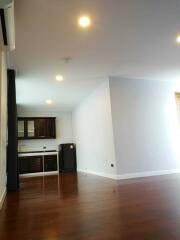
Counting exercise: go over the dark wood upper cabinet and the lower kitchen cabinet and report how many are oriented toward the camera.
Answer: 2

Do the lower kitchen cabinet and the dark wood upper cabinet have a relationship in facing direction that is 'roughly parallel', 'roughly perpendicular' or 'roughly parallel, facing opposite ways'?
roughly parallel

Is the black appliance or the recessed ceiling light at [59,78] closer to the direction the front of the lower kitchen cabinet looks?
the recessed ceiling light

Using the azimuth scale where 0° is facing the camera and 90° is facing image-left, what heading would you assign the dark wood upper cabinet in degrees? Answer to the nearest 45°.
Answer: approximately 0°

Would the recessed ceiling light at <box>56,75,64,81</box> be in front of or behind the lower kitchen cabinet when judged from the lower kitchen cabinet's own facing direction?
in front

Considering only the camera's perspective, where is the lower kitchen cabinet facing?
facing the viewer

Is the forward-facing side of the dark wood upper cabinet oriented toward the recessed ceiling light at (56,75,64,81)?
yes

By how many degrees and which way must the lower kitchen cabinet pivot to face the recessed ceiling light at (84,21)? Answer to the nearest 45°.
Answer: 0° — it already faces it
